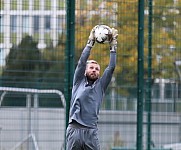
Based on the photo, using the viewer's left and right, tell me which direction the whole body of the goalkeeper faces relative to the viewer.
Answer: facing the viewer
